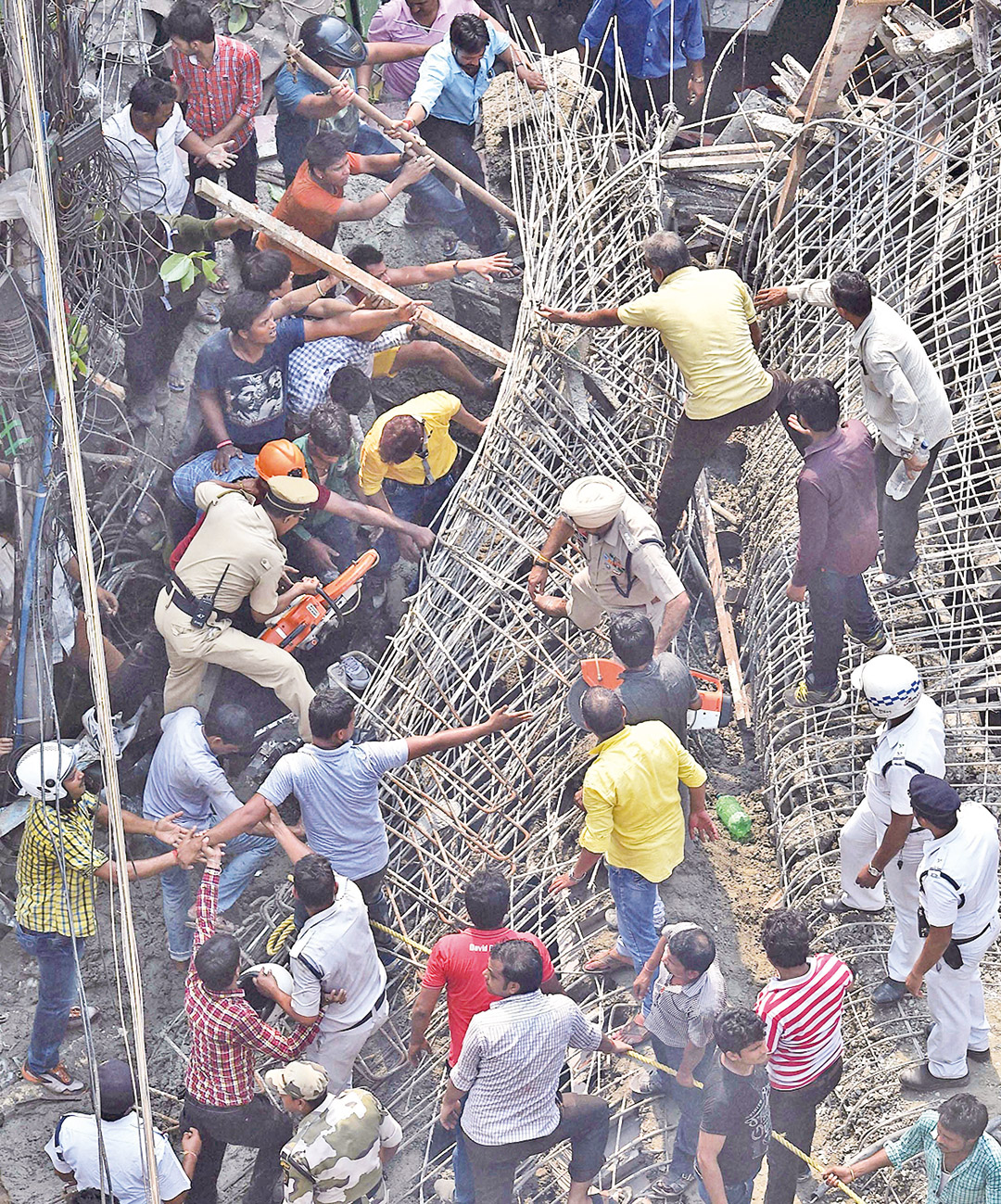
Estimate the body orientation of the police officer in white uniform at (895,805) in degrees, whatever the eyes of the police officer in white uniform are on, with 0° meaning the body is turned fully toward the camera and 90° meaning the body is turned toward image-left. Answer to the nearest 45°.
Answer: approximately 90°

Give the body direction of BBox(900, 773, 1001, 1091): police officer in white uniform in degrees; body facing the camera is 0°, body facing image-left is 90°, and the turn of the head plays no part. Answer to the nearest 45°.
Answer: approximately 90°

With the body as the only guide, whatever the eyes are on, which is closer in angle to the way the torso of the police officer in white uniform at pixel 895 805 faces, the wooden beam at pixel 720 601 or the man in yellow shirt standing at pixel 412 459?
the man in yellow shirt standing

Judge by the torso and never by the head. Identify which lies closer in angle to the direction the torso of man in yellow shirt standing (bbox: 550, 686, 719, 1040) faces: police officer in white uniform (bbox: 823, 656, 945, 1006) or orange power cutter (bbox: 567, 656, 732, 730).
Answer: the orange power cutter

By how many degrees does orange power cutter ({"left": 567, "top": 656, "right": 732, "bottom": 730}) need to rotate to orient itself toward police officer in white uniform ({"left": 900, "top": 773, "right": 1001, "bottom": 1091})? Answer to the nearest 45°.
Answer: approximately 135° to its left

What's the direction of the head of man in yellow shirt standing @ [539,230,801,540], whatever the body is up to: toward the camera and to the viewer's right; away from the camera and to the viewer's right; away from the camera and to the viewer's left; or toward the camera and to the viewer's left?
away from the camera and to the viewer's left

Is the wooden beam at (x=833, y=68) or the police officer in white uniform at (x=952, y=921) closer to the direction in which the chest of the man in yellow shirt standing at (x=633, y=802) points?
the wooden beam

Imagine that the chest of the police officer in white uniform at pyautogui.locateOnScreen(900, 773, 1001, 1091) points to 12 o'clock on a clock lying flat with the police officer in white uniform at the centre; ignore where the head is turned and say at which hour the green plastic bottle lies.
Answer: The green plastic bottle is roughly at 2 o'clock from the police officer in white uniform.

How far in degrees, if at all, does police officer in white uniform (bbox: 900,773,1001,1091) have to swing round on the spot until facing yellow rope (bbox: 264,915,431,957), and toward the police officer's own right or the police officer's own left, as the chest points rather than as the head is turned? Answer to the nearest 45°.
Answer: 0° — they already face it
